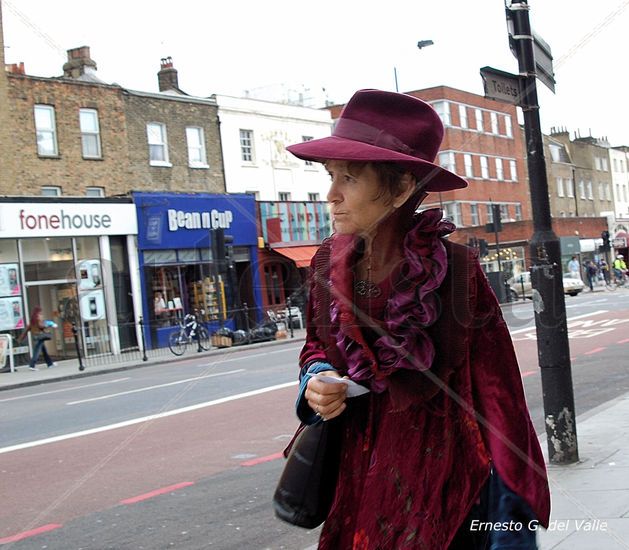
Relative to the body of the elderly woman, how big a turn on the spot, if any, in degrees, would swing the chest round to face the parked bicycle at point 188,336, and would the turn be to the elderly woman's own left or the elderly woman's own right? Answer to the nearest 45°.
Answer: approximately 135° to the elderly woman's own right

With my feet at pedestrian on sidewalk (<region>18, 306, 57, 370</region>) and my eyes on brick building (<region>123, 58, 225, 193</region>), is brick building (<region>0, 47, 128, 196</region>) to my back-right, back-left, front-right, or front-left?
front-left

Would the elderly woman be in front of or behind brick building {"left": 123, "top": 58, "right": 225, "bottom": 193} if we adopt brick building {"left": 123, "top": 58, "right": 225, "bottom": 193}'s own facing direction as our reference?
in front

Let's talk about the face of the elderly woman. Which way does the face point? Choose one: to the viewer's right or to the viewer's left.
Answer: to the viewer's left

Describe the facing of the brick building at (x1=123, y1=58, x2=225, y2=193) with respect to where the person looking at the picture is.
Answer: facing the viewer and to the right of the viewer

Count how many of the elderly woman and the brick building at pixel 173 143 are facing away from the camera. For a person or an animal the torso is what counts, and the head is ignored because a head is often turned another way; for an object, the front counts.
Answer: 0

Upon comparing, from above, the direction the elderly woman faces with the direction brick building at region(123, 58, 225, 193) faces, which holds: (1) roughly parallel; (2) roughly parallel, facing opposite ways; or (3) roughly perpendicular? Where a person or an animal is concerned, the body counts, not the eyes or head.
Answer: roughly perpendicular

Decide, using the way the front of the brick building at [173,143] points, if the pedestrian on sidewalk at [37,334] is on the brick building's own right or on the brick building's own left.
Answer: on the brick building's own right

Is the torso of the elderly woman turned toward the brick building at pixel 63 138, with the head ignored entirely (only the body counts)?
no

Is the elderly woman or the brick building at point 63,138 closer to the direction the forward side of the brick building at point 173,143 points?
the elderly woman

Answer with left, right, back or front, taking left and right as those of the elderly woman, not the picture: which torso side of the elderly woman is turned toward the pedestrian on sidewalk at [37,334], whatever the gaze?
right

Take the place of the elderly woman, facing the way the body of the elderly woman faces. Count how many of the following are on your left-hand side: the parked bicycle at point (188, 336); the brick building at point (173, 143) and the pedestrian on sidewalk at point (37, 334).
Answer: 0

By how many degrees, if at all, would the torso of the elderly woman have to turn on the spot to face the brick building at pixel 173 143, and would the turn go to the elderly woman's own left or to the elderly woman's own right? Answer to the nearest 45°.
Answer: approximately 135° to the elderly woman's own right

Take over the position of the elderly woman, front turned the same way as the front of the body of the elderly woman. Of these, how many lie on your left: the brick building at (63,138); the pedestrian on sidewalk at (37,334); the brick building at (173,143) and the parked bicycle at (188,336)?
0

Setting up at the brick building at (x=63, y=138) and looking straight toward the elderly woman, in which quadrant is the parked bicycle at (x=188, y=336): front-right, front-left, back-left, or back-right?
front-left

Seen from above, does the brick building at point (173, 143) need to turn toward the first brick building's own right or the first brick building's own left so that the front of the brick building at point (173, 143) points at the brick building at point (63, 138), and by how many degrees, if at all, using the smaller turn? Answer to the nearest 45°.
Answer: approximately 90° to the first brick building's own right

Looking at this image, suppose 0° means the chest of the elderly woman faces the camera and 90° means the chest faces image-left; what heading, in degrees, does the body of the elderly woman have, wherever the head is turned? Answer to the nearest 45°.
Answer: approximately 45°
